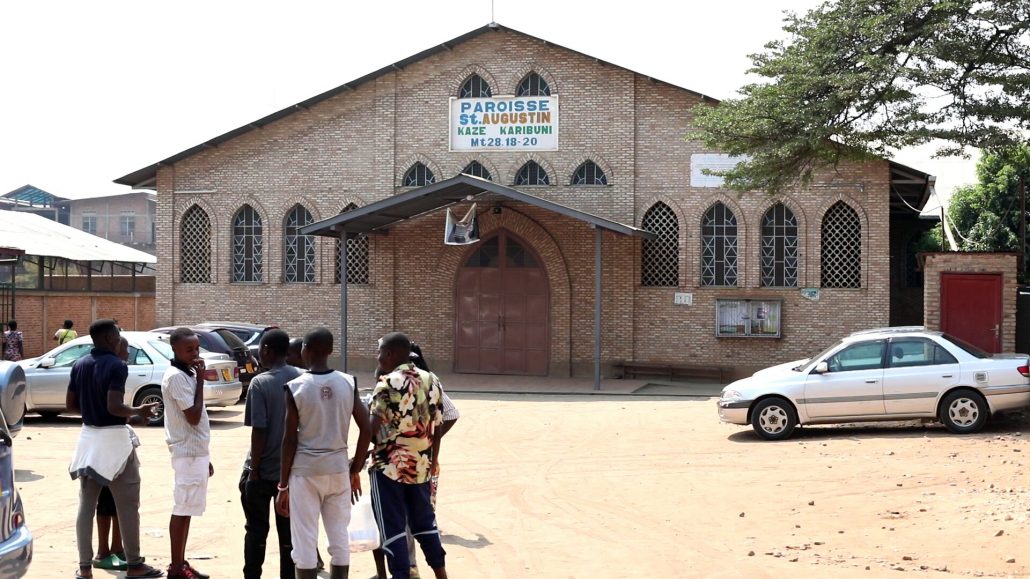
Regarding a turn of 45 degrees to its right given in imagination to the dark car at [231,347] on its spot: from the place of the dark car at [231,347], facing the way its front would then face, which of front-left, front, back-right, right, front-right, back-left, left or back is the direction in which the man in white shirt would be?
back

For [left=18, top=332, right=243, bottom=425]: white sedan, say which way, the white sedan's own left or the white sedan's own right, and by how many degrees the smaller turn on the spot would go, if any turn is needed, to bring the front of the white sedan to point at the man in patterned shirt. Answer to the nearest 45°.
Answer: approximately 135° to the white sedan's own left

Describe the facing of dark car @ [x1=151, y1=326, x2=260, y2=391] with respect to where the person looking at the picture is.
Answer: facing away from the viewer and to the left of the viewer

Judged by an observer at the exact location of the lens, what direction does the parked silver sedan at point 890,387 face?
facing to the left of the viewer

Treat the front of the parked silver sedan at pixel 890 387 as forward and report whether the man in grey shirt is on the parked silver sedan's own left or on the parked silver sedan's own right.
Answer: on the parked silver sedan's own left

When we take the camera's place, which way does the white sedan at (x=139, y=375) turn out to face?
facing away from the viewer and to the left of the viewer

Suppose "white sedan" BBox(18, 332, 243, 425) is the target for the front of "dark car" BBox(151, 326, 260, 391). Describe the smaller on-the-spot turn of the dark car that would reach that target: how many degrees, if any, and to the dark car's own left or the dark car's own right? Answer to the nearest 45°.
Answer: approximately 90° to the dark car's own left

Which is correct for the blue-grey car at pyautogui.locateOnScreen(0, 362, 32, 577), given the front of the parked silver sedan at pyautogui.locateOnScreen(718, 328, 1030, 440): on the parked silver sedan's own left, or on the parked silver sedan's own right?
on the parked silver sedan's own left

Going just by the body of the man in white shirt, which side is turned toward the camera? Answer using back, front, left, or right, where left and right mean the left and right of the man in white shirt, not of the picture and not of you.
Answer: right
